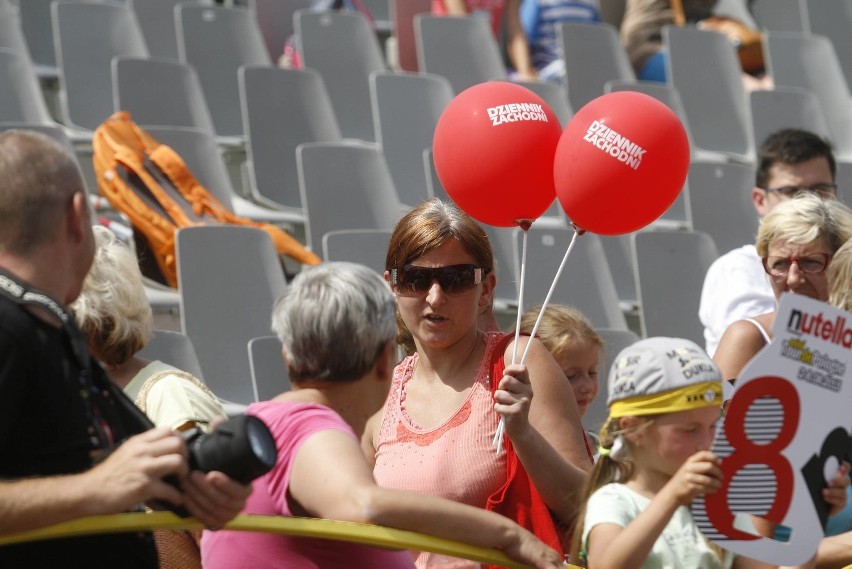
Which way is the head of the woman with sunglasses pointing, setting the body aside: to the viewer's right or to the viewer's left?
to the viewer's left

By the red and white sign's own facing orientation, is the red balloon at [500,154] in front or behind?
behind

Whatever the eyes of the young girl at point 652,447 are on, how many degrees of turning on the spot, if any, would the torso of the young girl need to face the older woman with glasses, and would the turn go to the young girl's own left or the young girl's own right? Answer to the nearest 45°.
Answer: approximately 135° to the young girl's own left
